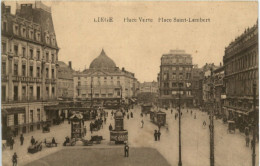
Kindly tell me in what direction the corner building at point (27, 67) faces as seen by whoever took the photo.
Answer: facing the viewer and to the right of the viewer

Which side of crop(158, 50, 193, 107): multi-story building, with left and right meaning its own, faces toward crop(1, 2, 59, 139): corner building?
front

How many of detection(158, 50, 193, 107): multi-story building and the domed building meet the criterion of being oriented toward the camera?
2

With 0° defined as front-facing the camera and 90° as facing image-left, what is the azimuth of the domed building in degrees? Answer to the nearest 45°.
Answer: approximately 0°

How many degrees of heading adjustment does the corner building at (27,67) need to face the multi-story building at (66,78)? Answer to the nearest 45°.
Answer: approximately 90° to its left

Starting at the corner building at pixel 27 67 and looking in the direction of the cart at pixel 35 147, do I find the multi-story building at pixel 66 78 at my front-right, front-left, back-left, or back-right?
back-left

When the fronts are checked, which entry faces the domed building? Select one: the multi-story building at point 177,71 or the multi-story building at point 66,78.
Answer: the multi-story building at point 66,78

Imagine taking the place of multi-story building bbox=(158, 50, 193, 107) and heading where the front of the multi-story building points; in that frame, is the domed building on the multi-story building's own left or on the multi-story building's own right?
on the multi-story building's own right

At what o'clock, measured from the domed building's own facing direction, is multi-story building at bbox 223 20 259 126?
The multi-story building is roughly at 10 o'clock from the domed building.

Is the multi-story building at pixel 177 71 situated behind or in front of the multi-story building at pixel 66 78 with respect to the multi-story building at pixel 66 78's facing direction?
in front
